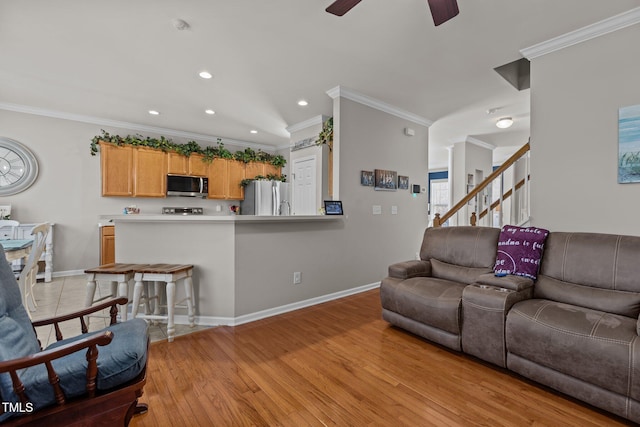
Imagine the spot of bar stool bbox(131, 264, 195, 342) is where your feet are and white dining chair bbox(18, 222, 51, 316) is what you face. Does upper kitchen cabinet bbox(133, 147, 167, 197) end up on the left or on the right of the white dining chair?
right

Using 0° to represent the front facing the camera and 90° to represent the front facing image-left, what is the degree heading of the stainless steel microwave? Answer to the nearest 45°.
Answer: approximately 0°

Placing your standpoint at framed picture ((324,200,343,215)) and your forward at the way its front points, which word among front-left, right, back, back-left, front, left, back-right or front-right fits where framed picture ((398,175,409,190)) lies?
back-left

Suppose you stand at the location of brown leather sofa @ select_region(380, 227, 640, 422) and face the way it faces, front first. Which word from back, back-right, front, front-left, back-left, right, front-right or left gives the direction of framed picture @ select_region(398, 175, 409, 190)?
right

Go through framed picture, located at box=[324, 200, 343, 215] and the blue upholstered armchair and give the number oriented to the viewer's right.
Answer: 1

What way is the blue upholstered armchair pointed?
to the viewer's right

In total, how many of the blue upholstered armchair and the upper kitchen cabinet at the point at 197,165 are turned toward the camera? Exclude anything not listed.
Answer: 1

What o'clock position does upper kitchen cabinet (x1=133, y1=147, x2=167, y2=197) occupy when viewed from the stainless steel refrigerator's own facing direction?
The upper kitchen cabinet is roughly at 4 o'clock from the stainless steel refrigerator.

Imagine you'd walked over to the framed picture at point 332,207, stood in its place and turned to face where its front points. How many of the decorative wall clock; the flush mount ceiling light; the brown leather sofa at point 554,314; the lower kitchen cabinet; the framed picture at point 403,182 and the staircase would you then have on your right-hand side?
2

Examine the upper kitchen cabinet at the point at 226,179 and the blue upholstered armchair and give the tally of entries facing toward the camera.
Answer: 1
